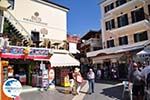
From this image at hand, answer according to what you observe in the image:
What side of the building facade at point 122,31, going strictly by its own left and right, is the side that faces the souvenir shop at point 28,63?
front

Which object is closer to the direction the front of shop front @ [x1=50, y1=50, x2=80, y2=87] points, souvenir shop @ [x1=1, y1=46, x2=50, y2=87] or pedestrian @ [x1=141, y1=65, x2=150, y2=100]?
the pedestrian

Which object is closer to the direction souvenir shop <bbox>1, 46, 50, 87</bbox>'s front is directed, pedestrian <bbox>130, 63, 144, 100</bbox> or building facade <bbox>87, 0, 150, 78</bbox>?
the pedestrian

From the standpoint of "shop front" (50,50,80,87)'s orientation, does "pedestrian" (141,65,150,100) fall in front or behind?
in front

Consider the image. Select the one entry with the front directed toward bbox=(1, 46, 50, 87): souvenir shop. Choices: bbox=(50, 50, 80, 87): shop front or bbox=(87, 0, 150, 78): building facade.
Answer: the building facade

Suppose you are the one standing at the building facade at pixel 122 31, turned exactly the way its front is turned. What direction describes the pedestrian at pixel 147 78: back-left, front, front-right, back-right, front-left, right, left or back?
front-left

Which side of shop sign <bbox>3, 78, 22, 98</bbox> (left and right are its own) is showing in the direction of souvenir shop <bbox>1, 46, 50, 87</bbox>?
back

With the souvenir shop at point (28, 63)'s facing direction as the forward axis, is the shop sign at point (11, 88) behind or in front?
in front

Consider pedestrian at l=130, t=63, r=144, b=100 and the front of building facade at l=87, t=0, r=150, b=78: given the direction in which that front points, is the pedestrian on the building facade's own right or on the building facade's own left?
on the building facade's own left

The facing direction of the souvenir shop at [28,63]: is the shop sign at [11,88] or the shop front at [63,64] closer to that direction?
the shop sign
